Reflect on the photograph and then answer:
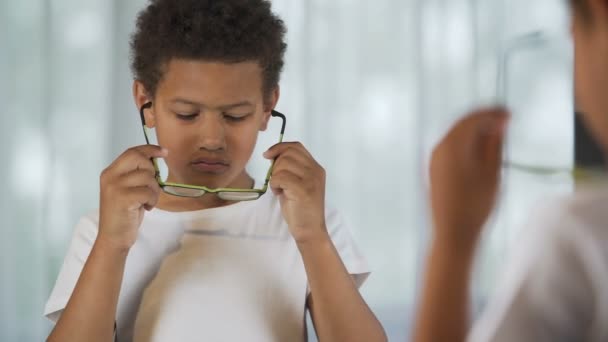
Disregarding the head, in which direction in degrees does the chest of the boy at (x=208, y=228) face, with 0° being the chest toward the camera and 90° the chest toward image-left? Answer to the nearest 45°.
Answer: approximately 0°
